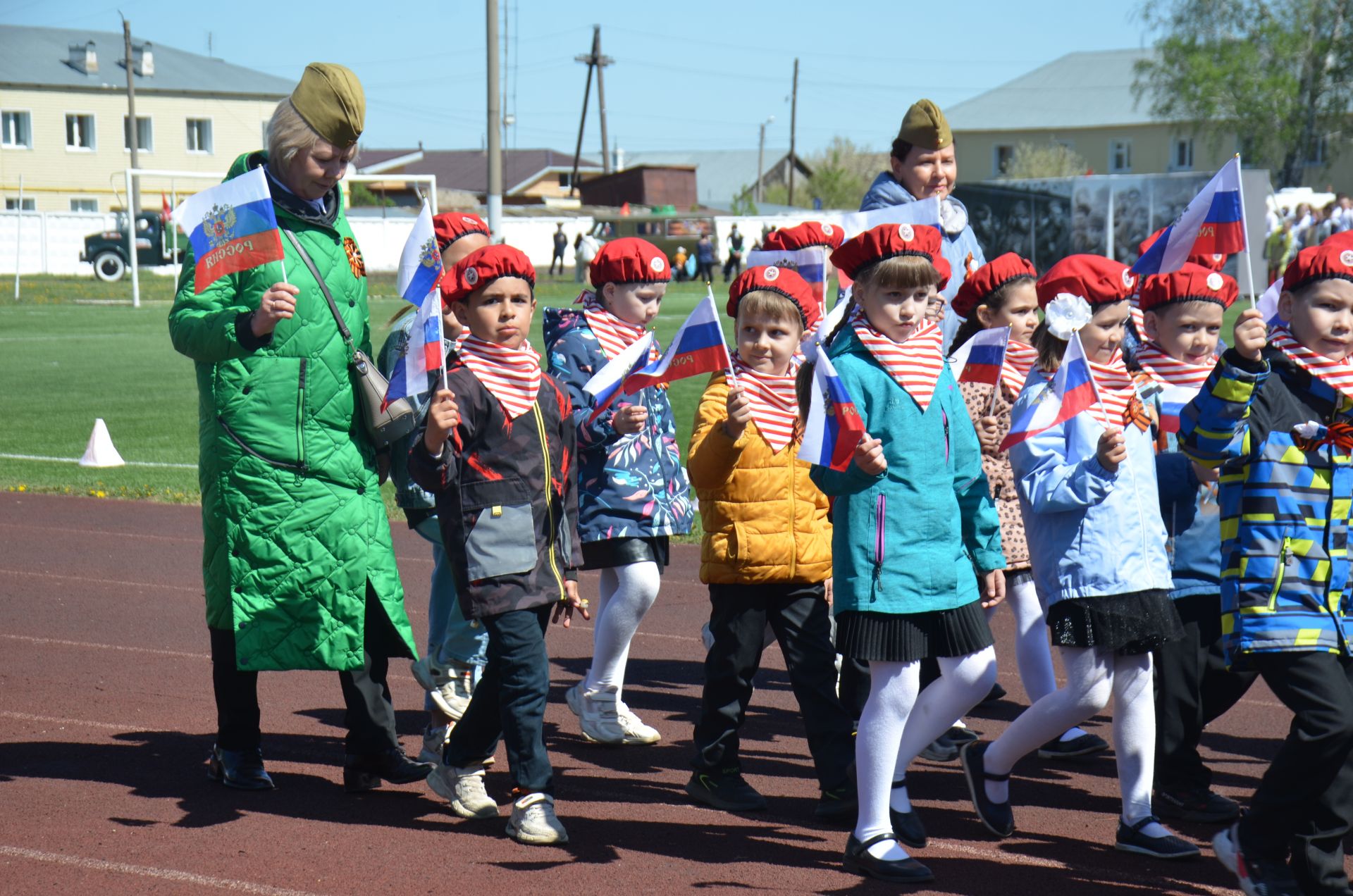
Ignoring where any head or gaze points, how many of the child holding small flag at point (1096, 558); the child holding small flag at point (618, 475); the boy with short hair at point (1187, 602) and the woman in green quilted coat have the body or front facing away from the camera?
0

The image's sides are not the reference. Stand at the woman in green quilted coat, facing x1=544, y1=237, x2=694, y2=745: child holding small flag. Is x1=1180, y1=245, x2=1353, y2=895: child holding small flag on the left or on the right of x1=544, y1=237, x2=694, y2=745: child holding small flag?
right

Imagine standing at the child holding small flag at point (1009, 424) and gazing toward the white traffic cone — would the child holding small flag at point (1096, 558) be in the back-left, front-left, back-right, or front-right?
back-left

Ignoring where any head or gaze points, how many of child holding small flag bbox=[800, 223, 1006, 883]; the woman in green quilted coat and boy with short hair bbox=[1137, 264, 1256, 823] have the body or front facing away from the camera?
0

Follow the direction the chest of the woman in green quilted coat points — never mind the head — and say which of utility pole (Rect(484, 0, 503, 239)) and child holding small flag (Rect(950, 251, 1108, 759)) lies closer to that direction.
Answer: the child holding small flag

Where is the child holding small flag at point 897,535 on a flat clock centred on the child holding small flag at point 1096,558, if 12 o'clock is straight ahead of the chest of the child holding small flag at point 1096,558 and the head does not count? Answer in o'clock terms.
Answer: the child holding small flag at point 897,535 is roughly at 4 o'clock from the child holding small flag at point 1096,558.

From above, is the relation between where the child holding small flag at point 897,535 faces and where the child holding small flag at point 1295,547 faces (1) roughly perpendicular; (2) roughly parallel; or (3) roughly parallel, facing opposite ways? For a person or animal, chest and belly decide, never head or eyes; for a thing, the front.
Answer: roughly parallel

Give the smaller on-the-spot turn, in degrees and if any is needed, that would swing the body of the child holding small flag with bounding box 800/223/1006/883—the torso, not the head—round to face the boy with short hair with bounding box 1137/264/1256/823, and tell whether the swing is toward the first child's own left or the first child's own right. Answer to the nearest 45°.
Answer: approximately 90° to the first child's own left

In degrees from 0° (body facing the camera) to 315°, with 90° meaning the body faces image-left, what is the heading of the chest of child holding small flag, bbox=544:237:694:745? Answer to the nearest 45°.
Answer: approximately 315°

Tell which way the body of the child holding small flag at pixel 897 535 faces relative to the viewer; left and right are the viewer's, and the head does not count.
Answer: facing the viewer and to the right of the viewer
